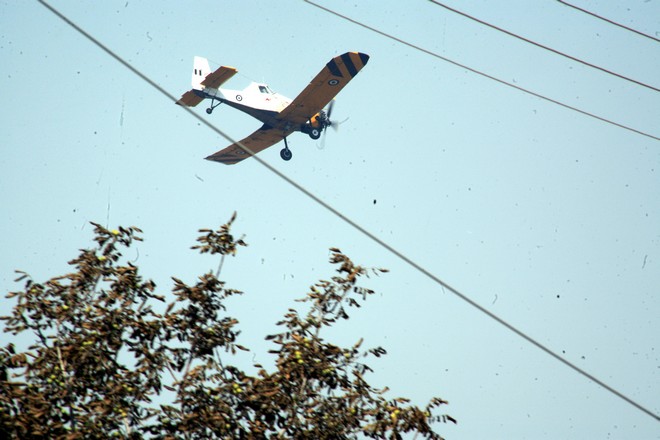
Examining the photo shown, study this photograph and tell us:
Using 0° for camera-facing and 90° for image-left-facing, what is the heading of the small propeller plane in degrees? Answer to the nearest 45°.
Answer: approximately 225°
